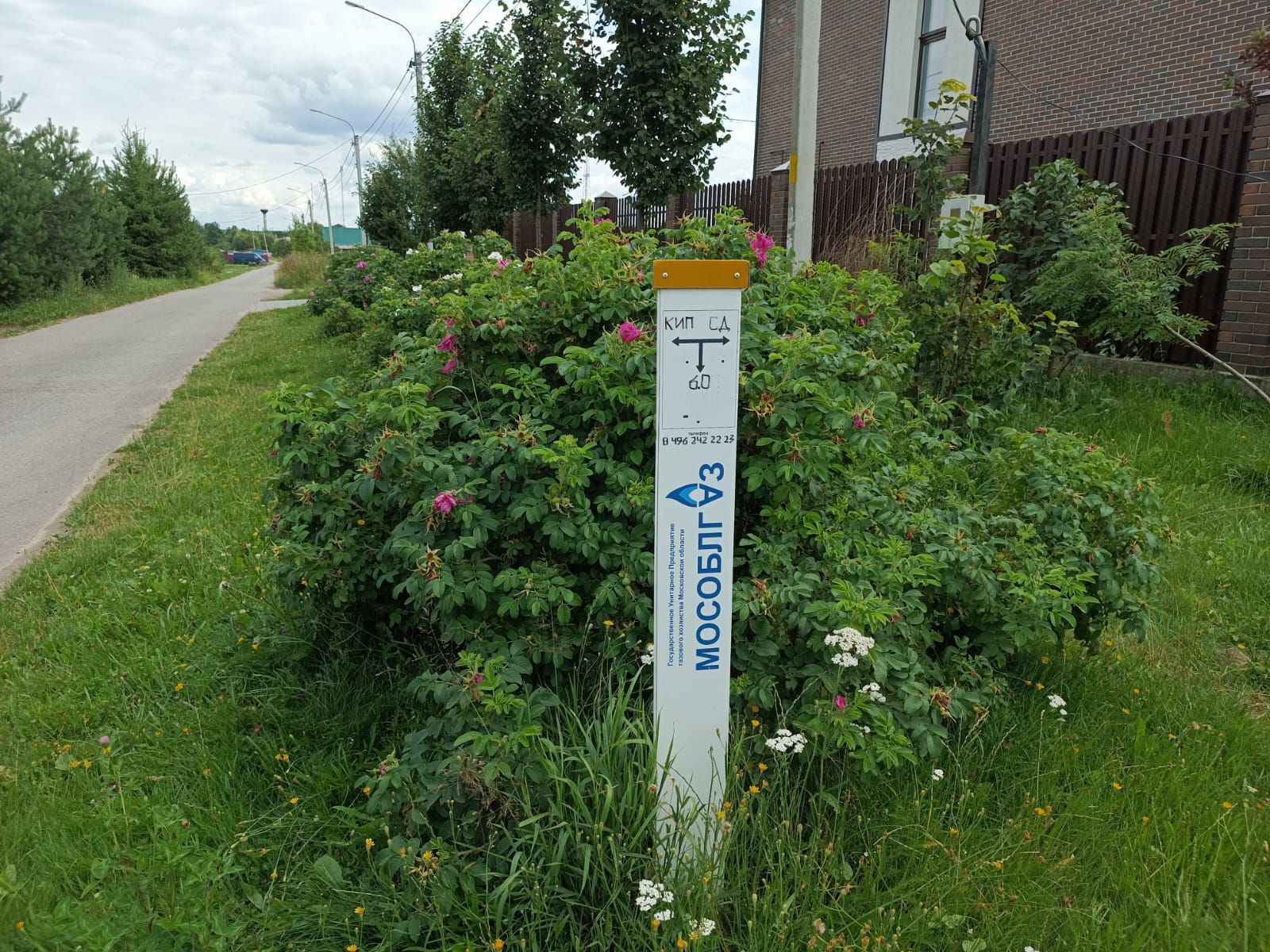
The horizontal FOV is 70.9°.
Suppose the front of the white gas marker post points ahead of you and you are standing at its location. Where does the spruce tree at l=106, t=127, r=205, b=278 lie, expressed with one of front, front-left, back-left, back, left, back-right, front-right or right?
back-right

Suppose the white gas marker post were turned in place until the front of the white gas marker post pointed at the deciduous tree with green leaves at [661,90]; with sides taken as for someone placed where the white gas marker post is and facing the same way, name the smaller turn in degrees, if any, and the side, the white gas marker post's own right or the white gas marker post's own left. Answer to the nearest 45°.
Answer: approximately 180°

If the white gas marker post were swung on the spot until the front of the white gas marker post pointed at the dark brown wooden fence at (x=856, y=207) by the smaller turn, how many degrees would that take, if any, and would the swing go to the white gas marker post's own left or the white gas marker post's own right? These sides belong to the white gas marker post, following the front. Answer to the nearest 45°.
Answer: approximately 180°

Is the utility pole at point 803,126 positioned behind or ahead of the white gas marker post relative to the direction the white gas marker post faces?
behind

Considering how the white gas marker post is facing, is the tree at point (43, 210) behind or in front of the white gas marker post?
behind

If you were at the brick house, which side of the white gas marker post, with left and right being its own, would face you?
back

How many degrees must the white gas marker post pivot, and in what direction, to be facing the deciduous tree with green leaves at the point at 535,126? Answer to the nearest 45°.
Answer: approximately 180°

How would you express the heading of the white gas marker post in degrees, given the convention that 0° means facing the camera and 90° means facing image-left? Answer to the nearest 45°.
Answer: approximately 0°

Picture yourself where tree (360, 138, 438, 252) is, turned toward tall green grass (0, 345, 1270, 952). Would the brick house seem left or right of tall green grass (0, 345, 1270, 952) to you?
left

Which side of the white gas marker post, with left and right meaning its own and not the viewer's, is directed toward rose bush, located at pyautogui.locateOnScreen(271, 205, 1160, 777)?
back
